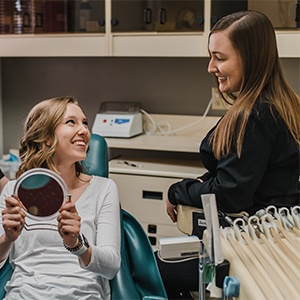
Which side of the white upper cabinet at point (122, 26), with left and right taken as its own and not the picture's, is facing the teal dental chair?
front

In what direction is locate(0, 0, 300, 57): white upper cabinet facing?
toward the camera

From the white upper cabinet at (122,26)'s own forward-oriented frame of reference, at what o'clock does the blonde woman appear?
The blonde woman is roughly at 12 o'clock from the white upper cabinet.

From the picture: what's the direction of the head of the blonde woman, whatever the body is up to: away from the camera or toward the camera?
toward the camera

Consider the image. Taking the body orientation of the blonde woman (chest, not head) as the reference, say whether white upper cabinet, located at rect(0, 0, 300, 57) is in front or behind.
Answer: behind

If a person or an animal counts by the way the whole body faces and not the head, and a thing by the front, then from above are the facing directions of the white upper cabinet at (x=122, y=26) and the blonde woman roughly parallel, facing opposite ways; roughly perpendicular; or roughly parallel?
roughly parallel

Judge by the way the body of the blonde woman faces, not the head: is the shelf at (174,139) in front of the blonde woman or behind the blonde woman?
behind

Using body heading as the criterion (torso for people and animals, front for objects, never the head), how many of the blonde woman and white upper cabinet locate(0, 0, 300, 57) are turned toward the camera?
2
